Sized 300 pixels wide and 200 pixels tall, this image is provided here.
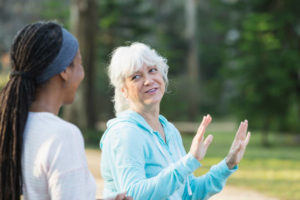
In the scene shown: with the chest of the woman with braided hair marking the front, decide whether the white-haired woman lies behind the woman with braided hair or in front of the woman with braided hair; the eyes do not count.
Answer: in front

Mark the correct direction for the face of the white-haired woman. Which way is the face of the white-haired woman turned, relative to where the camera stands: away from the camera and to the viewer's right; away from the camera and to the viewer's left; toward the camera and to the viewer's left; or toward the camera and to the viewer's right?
toward the camera and to the viewer's left

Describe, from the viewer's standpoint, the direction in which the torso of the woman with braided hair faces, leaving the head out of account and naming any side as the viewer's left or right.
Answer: facing away from the viewer and to the right of the viewer

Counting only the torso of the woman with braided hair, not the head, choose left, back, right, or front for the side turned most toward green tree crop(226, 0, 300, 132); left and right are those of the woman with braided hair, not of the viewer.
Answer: front

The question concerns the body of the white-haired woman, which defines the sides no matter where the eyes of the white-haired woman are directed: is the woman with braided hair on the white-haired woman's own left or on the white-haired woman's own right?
on the white-haired woman's own right

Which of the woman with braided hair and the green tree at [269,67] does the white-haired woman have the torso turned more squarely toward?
the woman with braided hair
